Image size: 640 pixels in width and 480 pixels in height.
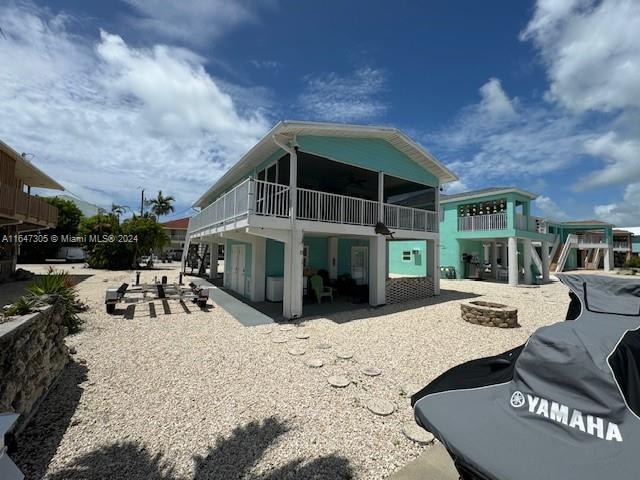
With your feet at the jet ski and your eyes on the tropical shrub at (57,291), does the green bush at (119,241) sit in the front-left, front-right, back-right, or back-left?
front-right

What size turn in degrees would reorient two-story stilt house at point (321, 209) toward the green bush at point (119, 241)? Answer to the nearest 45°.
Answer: approximately 180°

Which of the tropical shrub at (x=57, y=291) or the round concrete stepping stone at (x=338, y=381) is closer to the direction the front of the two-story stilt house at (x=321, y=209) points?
the round concrete stepping stone

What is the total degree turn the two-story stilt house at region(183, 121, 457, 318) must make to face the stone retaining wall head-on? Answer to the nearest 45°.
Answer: approximately 90° to its right

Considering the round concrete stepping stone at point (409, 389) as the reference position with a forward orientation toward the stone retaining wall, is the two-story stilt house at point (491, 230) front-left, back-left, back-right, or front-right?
back-right

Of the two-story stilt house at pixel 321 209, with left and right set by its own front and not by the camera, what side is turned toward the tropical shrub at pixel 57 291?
right

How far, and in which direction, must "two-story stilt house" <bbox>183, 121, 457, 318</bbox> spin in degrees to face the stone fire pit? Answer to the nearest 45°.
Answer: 0° — it already faces it

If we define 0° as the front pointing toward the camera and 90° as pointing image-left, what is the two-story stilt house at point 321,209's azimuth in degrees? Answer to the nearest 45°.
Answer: approximately 315°

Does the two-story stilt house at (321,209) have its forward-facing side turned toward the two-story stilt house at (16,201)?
no

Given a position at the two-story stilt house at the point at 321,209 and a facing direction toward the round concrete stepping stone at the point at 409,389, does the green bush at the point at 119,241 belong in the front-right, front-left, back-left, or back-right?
back-right
